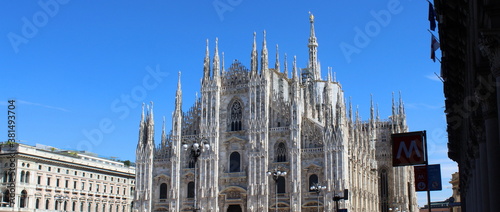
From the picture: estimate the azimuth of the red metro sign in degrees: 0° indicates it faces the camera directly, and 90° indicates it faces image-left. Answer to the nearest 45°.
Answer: approximately 0°
